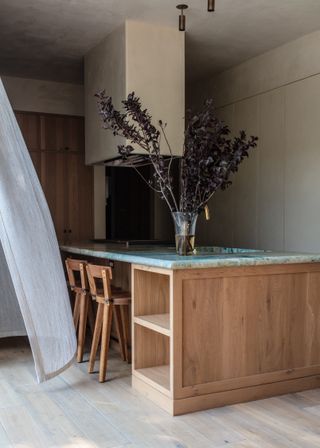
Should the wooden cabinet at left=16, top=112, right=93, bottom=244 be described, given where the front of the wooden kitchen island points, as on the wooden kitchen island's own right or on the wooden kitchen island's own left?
on the wooden kitchen island's own right

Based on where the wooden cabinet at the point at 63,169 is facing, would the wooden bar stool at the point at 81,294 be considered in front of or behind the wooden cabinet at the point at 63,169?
in front

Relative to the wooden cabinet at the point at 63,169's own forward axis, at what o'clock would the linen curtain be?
The linen curtain is roughly at 12 o'clock from the wooden cabinet.

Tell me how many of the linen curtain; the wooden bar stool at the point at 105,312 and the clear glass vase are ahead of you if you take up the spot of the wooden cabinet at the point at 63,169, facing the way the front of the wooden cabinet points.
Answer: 3

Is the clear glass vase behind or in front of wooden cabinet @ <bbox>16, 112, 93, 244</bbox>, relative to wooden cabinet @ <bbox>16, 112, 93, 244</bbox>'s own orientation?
in front

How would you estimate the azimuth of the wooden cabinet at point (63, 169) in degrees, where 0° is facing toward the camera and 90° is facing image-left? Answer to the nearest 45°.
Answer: approximately 0°

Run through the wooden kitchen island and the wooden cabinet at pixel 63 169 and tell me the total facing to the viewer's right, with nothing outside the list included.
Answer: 0
